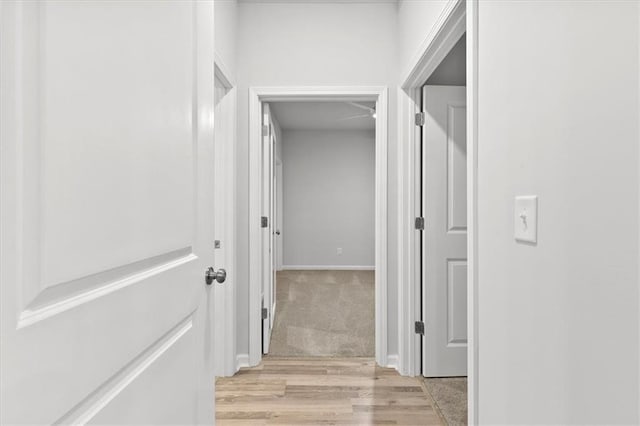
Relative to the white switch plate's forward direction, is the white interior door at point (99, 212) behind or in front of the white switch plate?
in front

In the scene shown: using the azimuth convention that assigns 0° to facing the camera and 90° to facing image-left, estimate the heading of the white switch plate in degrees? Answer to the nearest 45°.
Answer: approximately 45°

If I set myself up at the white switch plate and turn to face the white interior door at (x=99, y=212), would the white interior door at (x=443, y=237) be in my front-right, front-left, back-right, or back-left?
back-right

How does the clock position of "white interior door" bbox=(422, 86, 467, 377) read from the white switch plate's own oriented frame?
The white interior door is roughly at 4 o'clock from the white switch plate.

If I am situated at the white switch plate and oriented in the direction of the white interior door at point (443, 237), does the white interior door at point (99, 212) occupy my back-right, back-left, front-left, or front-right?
back-left
